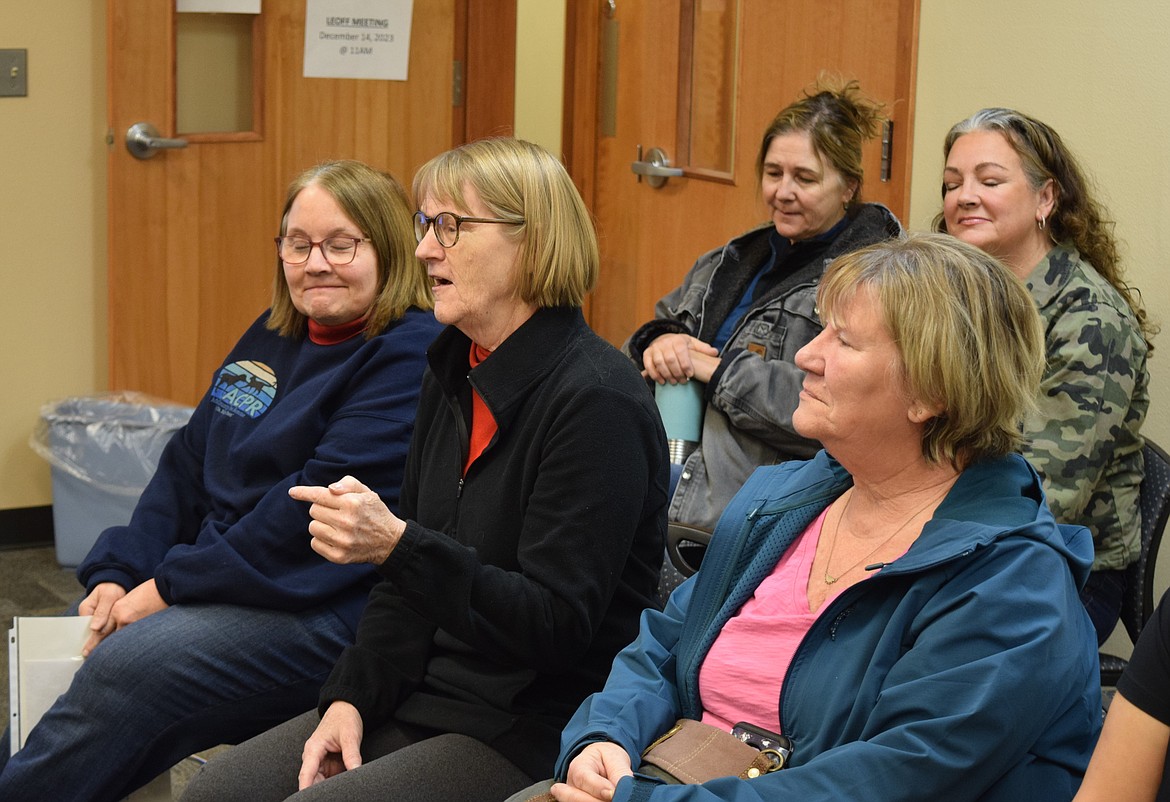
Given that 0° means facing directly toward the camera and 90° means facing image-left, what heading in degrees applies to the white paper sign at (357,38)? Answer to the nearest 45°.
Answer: approximately 0°

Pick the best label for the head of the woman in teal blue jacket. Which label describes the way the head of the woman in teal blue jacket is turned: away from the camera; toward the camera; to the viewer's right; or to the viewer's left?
to the viewer's left

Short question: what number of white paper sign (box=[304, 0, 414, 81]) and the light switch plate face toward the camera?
2

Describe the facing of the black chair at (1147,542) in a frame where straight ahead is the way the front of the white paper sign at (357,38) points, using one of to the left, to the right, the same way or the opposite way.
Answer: to the right

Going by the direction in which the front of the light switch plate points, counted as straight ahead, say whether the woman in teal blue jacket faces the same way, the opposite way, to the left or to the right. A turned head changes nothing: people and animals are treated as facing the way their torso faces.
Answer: to the right

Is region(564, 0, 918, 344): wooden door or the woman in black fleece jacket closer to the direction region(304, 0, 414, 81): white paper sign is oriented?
the woman in black fleece jacket

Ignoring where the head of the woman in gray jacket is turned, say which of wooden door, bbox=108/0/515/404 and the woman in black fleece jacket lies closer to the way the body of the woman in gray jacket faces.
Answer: the woman in black fleece jacket

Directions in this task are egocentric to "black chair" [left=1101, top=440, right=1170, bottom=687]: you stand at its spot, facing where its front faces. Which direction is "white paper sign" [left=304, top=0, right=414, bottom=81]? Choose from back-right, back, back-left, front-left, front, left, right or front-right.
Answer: right

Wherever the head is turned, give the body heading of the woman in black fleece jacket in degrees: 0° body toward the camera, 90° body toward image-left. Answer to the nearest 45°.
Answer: approximately 45°

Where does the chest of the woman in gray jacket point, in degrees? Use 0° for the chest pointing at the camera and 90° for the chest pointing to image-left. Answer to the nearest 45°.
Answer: approximately 45°
